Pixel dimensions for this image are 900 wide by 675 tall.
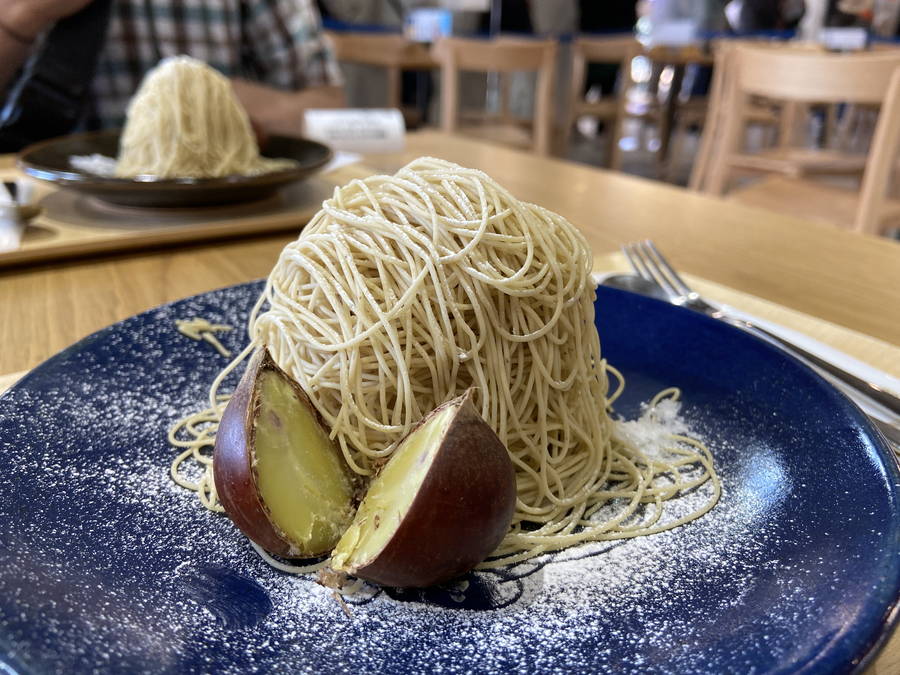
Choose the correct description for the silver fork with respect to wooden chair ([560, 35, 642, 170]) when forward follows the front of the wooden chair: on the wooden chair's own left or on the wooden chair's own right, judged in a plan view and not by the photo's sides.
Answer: on the wooden chair's own right

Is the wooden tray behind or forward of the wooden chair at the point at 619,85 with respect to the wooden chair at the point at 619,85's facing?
behind

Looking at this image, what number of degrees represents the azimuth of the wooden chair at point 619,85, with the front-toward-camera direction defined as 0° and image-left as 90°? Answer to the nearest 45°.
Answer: approximately 225°

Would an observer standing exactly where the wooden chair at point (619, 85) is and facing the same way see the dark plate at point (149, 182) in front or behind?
behind

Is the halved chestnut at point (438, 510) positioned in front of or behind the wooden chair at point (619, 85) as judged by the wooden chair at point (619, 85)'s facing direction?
behind

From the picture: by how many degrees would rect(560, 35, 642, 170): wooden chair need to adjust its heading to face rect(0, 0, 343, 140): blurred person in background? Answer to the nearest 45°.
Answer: approximately 135° to its right

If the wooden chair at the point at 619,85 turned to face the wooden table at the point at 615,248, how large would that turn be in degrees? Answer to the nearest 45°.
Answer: approximately 135° to its right
